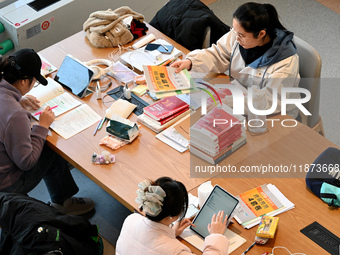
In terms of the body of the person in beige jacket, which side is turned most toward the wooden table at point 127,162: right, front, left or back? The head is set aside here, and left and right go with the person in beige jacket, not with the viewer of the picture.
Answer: front

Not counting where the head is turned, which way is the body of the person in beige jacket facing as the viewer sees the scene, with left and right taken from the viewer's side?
facing the viewer and to the left of the viewer

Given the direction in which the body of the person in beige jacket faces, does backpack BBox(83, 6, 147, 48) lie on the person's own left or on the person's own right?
on the person's own right

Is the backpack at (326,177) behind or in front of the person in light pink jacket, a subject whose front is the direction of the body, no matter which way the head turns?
in front

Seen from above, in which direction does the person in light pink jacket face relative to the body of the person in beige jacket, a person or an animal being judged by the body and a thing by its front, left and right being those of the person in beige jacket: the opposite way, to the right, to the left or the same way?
the opposite way

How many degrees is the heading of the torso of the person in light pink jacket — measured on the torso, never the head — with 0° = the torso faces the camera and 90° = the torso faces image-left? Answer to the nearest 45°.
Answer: approximately 225°

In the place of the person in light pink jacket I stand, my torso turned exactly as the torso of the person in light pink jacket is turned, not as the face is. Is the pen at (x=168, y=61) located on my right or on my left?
on my left

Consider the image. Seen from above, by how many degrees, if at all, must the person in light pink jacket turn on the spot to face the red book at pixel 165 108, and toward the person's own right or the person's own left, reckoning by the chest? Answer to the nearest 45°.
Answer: approximately 45° to the person's own left

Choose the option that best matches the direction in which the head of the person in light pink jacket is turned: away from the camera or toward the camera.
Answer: away from the camera

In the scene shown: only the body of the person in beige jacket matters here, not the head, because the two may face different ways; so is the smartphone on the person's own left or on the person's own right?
on the person's own right

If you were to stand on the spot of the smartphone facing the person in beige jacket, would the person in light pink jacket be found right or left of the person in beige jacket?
right

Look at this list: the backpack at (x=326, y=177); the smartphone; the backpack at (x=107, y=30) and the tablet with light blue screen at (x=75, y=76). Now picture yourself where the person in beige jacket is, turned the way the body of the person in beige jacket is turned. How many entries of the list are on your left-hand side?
1
